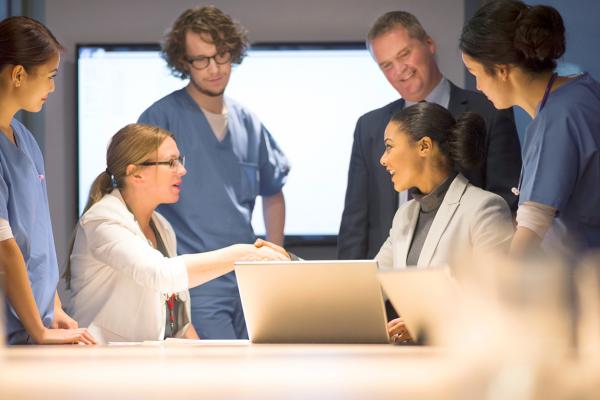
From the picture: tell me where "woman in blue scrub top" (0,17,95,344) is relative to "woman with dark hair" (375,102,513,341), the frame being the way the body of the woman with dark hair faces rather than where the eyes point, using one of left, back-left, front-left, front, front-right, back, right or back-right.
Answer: front

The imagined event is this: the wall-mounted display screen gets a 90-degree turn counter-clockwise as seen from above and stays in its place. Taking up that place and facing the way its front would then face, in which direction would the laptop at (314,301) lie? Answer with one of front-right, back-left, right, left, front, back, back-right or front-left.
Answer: right

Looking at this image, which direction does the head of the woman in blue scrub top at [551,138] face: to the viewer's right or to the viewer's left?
to the viewer's left

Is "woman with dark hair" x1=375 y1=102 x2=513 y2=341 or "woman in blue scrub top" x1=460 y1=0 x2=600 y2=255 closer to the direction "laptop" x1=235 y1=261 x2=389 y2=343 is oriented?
the woman with dark hair

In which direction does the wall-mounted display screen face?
toward the camera

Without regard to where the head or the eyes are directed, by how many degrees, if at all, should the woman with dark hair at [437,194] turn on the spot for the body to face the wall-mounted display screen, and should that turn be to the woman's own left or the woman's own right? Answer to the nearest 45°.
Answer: approximately 90° to the woman's own right

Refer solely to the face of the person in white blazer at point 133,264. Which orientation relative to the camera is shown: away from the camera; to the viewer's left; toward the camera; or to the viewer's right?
to the viewer's right

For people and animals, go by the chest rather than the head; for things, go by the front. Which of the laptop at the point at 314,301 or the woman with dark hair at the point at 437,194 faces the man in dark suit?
the laptop

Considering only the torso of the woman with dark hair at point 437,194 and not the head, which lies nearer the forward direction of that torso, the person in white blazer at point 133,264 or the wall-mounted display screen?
the person in white blazer

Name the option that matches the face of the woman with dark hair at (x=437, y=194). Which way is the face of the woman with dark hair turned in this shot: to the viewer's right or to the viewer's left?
to the viewer's left

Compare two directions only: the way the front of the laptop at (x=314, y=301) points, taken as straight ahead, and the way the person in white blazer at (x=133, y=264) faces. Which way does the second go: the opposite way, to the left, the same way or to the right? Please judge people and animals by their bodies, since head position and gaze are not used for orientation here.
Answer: to the right

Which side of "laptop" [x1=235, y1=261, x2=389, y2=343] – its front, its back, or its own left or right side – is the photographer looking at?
back

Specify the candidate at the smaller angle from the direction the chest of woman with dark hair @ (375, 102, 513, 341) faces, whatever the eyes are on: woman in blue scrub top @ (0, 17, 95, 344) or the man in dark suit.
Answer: the woman in blue scrub top

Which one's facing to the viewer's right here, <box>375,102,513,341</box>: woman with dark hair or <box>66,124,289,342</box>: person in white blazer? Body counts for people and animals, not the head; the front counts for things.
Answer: the person in white blazer

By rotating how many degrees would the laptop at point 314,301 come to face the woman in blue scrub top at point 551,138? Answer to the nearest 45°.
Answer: approximately 90° to its right

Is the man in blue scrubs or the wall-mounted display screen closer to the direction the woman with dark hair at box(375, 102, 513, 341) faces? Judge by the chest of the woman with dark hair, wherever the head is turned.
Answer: the man in blue scrubs

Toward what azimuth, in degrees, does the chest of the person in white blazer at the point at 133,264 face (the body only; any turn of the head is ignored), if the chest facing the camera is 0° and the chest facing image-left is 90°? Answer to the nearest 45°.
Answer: approximately 270°

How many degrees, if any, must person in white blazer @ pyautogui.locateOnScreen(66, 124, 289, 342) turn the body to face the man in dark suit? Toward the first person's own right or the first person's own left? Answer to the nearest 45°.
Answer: approximately 45° to the first person's own left
